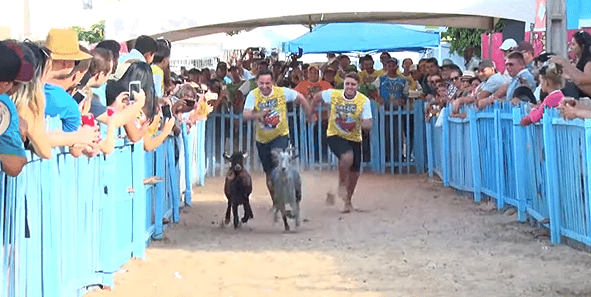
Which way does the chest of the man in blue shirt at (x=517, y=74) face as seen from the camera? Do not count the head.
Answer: to the viewer's left

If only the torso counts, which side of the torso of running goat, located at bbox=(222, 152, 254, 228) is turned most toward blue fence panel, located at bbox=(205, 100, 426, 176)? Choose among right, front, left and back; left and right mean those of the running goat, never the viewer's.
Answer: back

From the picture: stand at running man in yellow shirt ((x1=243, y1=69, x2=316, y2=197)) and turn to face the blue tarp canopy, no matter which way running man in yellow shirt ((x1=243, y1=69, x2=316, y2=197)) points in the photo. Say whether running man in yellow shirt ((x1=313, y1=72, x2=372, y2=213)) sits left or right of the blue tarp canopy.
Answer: right

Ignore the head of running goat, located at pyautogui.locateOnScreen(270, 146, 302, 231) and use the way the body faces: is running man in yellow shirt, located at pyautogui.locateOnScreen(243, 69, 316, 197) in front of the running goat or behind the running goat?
behind

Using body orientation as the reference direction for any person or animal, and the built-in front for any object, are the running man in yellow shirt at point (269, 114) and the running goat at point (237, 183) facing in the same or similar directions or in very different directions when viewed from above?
same or similar directions

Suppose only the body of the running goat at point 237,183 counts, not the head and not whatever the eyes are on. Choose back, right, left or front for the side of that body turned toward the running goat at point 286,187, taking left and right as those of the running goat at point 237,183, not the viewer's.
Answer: left

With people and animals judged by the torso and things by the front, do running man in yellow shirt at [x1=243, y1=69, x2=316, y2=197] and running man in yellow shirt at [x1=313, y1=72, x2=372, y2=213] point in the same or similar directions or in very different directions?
same or similar directions

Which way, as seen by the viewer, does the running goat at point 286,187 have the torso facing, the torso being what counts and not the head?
toward the camera

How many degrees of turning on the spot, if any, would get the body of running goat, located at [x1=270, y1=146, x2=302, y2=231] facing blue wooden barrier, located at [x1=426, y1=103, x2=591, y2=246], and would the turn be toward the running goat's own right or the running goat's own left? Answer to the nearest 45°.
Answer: approximately 90° to the running goat's own left

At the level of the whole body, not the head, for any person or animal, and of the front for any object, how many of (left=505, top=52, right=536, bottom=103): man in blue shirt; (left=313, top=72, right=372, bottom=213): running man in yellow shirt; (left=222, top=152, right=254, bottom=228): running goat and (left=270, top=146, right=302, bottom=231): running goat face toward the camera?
3

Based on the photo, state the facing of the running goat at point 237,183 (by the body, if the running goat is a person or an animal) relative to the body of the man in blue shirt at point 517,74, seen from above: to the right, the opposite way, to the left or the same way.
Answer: to the left

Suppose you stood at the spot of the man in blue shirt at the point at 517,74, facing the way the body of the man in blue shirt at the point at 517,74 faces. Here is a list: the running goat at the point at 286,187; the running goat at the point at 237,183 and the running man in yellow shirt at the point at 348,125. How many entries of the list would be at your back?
0

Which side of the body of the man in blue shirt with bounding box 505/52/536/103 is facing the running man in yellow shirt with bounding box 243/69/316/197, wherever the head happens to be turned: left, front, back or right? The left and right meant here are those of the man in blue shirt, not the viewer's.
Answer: front

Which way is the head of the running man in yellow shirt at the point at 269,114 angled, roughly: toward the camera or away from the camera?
toward the camera

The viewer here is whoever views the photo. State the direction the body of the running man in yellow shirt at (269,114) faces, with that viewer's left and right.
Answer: facing the viewer

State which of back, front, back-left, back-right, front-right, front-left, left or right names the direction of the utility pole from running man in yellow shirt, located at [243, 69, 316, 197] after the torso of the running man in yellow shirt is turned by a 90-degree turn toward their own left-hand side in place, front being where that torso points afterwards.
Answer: front

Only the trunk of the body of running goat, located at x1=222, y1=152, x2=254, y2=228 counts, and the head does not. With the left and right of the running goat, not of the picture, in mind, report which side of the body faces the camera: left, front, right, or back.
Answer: front

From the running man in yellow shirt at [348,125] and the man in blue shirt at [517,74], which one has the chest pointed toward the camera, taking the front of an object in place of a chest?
the running man in yellow shirt

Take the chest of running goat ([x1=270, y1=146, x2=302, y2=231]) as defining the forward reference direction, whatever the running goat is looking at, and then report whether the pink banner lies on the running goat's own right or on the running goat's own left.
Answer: on the running goat's own left

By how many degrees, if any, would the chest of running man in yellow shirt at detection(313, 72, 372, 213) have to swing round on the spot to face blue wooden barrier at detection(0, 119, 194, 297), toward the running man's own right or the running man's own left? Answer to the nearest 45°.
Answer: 0° — they already face it
